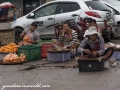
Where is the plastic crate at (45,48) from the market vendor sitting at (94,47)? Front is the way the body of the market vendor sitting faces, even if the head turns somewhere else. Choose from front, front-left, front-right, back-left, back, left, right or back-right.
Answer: back-right

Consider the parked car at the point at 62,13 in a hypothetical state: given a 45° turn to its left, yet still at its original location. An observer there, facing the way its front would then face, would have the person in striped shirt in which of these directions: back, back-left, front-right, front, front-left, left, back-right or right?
left

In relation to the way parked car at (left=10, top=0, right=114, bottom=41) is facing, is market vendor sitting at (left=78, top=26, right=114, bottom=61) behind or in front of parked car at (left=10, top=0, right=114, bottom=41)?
behind

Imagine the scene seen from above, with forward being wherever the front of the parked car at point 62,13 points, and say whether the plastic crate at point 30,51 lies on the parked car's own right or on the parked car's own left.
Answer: on the parked car's own left

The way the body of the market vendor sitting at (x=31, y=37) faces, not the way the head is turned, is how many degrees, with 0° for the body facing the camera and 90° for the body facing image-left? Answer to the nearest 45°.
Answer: approximately 45°

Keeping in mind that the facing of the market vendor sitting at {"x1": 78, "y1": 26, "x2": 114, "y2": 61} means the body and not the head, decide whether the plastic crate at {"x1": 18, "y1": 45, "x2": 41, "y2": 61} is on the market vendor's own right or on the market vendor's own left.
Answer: on the market vendor's own right

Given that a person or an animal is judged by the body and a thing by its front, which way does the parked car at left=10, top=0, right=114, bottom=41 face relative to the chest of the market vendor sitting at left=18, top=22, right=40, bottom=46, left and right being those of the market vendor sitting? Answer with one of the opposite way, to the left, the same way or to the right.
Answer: to the right

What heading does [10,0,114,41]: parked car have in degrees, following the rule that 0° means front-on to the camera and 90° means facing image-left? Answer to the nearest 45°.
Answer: approximately 135°

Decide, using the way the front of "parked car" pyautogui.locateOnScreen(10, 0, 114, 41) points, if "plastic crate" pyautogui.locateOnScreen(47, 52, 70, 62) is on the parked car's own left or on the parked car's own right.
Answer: on the parked car's own left
